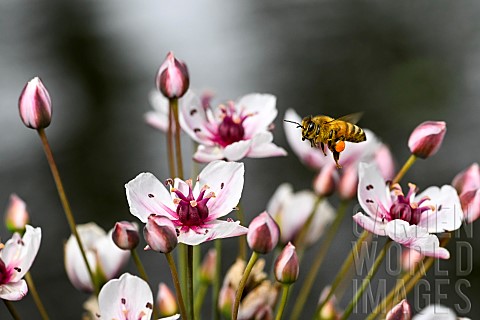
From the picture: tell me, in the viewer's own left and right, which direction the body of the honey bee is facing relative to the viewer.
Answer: facing to the left of the viewer
